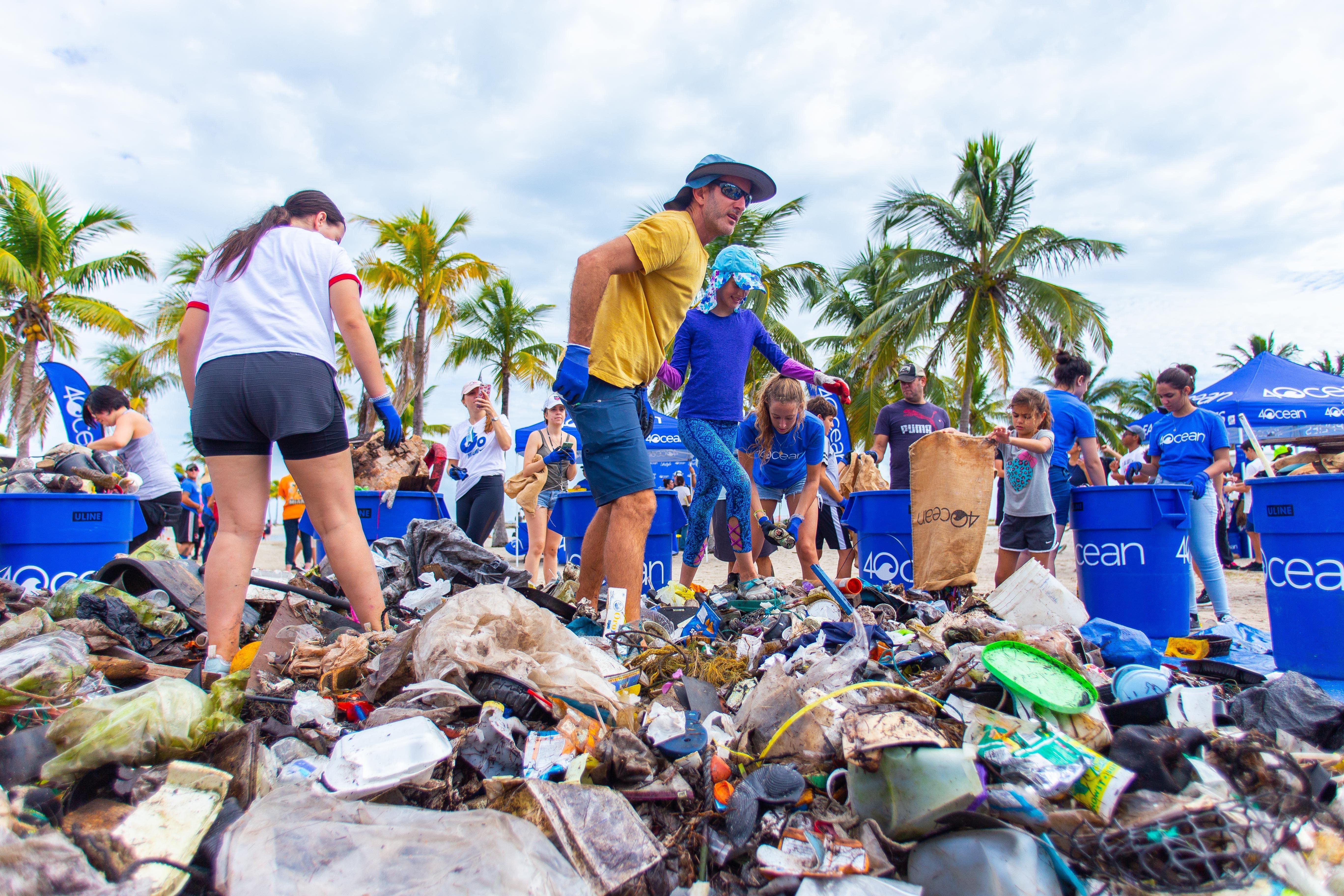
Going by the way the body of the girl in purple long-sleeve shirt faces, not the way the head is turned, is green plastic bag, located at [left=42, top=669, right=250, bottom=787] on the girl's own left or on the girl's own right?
on the girl's own right

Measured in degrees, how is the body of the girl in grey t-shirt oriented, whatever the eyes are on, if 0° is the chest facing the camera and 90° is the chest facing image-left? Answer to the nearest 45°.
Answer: approximately 45°

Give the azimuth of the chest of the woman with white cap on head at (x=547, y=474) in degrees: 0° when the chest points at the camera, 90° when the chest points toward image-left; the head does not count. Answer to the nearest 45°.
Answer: approximately 315°

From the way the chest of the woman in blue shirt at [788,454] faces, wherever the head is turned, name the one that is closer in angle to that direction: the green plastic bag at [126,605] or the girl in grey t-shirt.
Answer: the green plastic bag
